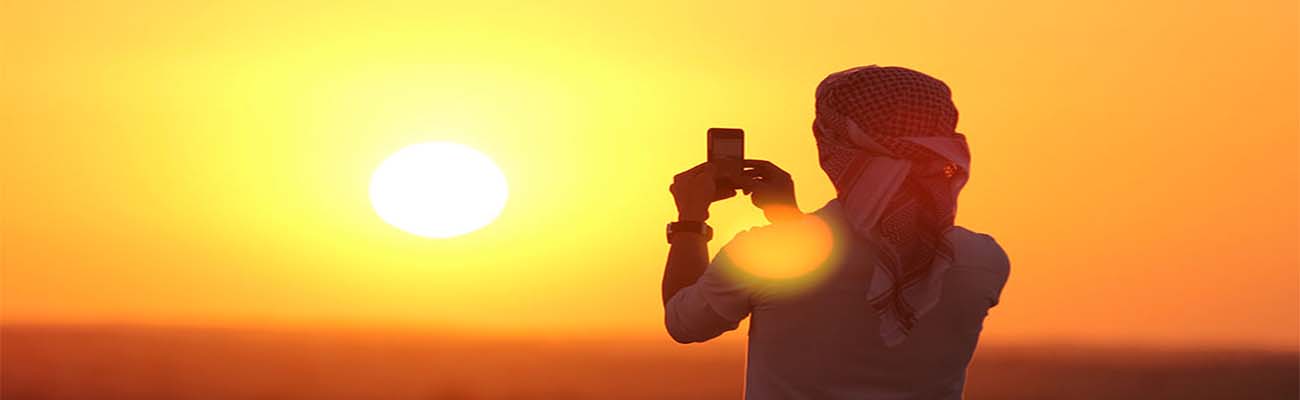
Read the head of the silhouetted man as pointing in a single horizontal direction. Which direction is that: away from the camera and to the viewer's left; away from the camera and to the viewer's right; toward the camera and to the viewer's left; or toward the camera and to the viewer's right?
away from the camera and to the viewer's left

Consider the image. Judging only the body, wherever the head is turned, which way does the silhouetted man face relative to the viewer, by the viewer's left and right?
facing away from the viewer and to the left of the viewer
